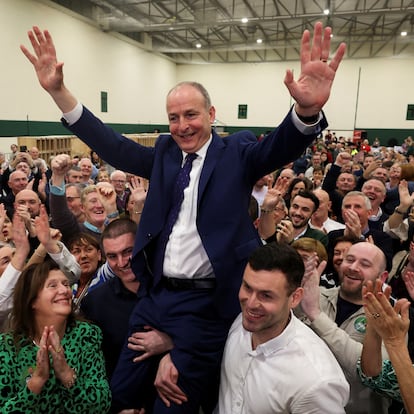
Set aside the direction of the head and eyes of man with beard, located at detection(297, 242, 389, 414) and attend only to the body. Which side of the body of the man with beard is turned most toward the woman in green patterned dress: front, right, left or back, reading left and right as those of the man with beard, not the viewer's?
front

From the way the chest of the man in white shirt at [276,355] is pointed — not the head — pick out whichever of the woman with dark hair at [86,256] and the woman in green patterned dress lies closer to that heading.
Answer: the woman in green patterned dress

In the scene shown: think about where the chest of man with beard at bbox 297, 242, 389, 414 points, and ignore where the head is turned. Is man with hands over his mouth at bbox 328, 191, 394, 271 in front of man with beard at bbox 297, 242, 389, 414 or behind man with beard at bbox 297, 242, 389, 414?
behind

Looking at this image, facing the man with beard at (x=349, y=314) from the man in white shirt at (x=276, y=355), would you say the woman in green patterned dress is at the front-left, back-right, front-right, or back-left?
back-left

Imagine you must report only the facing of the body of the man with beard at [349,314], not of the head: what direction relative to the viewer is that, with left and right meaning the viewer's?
facing the viewer and to the left of the viewer

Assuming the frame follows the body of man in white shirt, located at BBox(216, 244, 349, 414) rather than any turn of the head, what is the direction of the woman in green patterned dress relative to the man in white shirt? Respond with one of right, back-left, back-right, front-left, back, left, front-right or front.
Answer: front-right

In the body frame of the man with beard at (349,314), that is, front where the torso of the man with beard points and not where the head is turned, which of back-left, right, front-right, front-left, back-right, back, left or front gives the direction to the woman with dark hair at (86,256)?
front-right

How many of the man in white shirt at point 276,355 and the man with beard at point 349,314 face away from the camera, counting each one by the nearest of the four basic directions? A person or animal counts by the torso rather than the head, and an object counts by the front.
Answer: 0

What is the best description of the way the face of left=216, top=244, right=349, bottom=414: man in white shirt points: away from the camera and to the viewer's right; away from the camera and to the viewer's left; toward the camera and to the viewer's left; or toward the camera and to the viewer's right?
toward the camera and to the viewer's left

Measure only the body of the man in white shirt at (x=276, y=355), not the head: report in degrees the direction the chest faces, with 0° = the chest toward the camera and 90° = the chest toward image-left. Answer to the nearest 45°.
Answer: approximately 45°

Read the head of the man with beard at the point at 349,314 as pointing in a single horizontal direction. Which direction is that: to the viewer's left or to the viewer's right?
to the viewer's left
